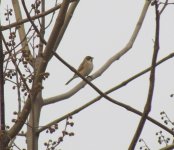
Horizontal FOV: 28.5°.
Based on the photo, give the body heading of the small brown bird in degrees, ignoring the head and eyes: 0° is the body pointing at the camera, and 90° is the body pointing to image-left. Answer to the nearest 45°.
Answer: approximately 270°
